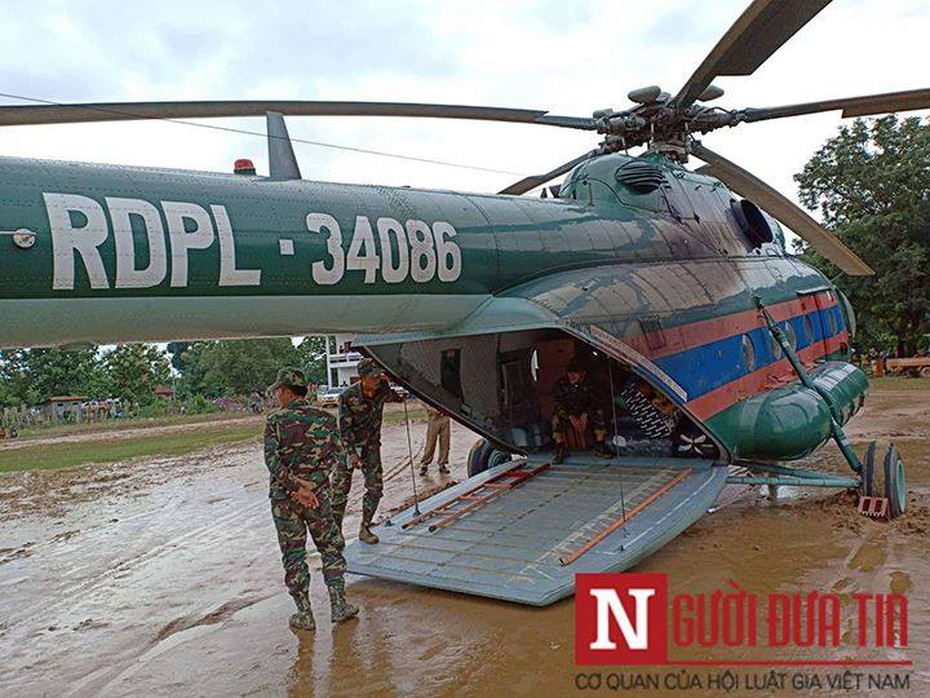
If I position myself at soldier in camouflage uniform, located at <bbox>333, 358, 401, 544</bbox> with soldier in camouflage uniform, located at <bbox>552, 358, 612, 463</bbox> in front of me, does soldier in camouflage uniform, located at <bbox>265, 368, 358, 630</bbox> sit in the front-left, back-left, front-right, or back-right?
back-right

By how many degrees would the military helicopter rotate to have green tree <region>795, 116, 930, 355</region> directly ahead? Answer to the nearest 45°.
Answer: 0° — it already faces it

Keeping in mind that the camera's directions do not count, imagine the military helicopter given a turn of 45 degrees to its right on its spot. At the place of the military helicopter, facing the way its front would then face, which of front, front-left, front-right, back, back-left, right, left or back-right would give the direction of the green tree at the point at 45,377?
back-left

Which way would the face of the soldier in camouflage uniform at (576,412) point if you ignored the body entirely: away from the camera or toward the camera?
toward the camera

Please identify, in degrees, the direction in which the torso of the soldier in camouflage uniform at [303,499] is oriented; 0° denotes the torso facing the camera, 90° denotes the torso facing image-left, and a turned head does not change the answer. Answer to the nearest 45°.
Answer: approximately 180°

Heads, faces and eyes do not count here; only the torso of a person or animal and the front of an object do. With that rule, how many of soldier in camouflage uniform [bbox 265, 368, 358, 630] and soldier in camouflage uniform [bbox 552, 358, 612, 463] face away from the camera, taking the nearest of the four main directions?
1

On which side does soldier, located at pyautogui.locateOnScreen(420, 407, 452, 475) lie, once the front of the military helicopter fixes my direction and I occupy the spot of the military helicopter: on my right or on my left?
on my left

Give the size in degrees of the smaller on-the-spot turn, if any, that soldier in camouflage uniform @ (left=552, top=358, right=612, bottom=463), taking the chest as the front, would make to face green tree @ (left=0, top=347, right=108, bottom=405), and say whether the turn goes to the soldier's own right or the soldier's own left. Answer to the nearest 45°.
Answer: approximately 135° to the soldier's own right

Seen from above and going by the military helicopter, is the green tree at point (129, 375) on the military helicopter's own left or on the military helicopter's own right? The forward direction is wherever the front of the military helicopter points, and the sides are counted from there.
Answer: on the military helicopter's own left

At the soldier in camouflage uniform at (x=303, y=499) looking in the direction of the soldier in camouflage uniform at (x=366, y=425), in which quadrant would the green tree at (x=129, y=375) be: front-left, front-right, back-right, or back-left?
front-left

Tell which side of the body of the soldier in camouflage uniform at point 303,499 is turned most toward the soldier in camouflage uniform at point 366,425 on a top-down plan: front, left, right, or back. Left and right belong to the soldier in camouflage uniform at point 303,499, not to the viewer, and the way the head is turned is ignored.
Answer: front

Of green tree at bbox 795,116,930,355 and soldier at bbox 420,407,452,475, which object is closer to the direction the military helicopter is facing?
the green tree

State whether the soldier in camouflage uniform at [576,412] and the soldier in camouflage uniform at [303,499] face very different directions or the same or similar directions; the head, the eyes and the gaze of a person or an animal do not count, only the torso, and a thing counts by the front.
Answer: very different directions

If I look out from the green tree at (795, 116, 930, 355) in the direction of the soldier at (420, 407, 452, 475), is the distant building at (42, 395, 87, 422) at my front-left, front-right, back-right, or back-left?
front-right

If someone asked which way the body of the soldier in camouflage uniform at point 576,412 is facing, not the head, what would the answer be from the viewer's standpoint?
toward the camera

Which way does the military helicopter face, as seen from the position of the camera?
facing away from the viewer and to the right of the viewer

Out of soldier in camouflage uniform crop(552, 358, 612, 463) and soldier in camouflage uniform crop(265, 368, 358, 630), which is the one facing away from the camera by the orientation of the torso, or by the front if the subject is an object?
soldier in camouflage uniform crop(265, 368, 358, 630)
